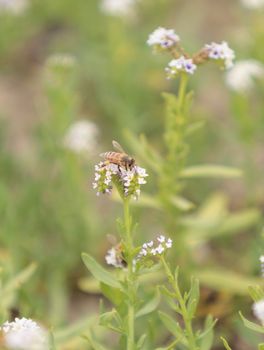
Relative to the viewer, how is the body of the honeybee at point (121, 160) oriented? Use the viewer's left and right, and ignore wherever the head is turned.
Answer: facing to the right of the viewer

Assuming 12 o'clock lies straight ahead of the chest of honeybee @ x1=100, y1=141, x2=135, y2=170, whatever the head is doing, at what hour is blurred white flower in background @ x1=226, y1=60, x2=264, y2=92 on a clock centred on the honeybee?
The blurred white flower in background is roughly at 10 o'clock from the honeybee.
